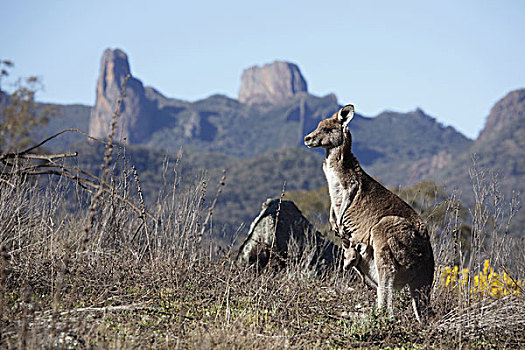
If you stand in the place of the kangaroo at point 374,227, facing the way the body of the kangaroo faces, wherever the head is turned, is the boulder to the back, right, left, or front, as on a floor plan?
right

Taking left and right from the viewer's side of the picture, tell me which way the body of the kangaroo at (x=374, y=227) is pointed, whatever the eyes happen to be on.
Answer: facing to the left of the viewer
